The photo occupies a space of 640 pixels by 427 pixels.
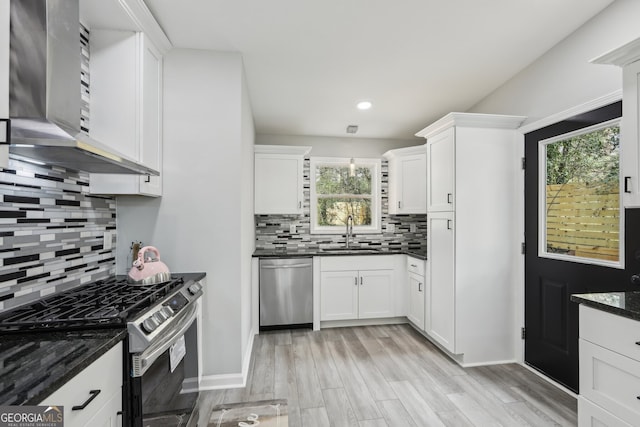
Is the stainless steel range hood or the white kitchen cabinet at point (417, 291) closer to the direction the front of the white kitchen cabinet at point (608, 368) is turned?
the stainless steel range hood

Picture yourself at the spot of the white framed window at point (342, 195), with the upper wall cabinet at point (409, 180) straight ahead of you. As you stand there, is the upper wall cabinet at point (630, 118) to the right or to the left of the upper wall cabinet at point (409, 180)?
right

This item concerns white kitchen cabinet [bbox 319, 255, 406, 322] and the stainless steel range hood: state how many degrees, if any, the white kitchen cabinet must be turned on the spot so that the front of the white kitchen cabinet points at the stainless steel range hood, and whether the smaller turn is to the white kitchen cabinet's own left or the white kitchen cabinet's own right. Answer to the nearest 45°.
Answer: approximately 45° to the white kitchen cabinet's own right

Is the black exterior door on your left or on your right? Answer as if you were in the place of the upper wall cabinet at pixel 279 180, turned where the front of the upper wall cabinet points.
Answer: on your left
